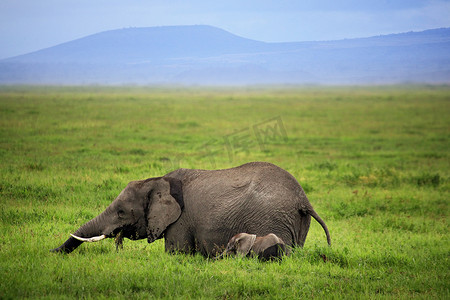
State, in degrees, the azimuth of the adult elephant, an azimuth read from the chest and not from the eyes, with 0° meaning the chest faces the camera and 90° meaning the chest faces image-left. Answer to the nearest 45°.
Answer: approximately 90°

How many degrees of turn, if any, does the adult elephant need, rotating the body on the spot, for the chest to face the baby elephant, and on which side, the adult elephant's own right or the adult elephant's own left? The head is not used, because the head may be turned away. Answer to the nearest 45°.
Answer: approximately 135° to the adult elephant's own left

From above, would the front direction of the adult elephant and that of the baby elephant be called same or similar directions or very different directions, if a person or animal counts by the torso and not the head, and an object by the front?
same or similar directions

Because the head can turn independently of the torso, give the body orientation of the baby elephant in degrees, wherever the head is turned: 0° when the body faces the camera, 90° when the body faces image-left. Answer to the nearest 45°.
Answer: approximately 90°

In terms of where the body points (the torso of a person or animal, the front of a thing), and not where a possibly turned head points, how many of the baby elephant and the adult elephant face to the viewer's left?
2
